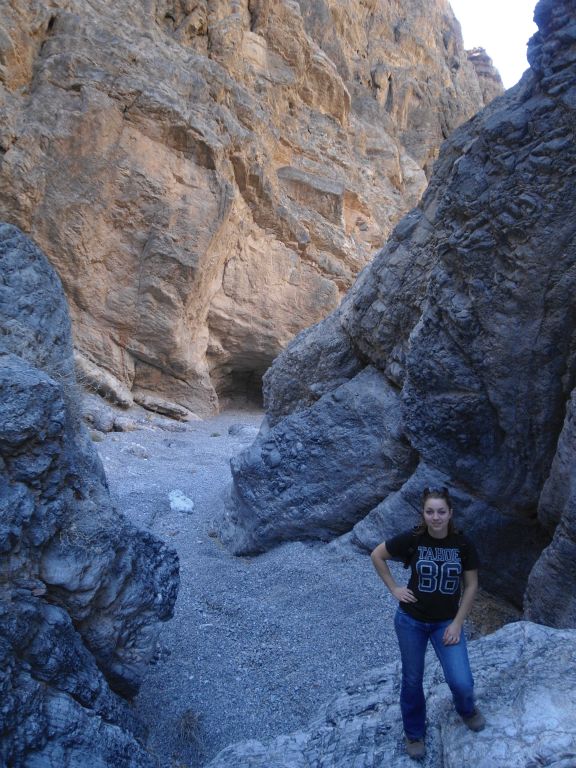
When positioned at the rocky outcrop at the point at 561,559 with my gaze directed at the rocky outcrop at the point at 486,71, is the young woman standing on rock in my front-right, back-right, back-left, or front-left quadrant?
back-left

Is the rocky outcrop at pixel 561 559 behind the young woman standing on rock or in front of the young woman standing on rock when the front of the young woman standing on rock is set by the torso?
behind

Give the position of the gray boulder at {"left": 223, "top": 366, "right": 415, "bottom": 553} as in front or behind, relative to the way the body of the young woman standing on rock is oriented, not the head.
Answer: behind

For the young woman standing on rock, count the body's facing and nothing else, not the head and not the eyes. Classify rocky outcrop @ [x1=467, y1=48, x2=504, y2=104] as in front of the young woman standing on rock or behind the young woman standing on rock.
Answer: behind

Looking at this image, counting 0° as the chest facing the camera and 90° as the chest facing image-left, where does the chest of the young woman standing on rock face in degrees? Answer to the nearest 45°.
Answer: approximately 0°
